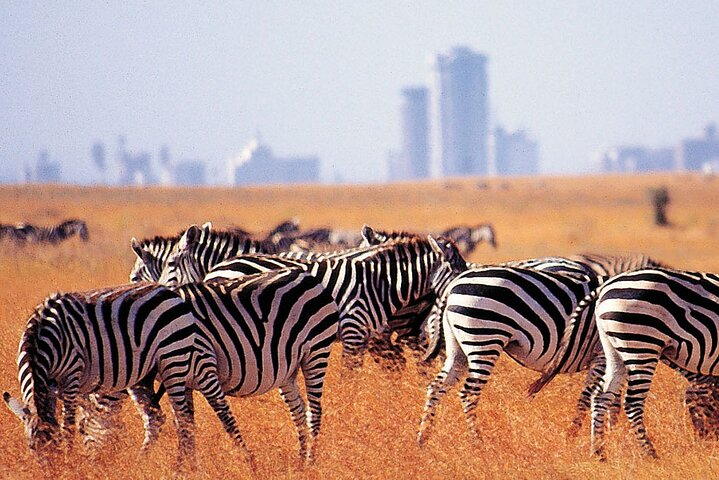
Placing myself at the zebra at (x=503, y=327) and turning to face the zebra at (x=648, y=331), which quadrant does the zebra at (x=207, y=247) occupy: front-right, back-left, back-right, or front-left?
back-left

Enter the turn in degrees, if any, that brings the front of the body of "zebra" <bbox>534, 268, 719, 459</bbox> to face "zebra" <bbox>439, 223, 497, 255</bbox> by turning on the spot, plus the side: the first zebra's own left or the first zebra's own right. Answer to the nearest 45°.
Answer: approximately 90° to the first zebra's own left

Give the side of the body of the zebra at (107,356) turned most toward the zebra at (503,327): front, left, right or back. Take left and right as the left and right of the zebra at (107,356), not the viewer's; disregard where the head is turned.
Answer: back

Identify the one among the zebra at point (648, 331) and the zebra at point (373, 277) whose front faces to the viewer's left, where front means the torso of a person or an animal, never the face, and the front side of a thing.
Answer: the zebra at point (373, 277)

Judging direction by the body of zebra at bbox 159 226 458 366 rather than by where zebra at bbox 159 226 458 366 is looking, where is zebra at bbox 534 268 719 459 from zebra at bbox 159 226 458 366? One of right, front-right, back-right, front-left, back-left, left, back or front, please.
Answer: back-left

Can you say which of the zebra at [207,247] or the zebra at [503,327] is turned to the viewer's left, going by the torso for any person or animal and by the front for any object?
the zebra at [207,247]

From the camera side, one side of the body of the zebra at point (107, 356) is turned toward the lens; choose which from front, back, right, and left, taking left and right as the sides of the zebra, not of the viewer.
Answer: left

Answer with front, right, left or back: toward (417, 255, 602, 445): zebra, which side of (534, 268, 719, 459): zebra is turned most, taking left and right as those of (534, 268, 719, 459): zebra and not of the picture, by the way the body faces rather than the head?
back

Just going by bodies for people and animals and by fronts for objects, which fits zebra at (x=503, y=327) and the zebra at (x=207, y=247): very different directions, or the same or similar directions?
very different directions

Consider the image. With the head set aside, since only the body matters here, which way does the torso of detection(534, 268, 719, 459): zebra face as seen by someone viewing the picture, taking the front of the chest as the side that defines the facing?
to the viewer's right

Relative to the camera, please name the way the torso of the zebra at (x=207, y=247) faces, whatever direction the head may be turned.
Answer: to the viewer's left
